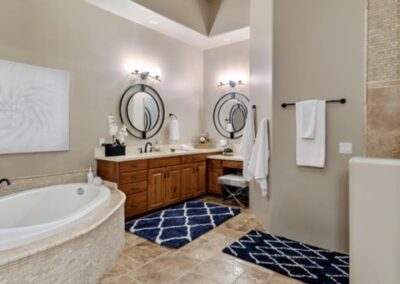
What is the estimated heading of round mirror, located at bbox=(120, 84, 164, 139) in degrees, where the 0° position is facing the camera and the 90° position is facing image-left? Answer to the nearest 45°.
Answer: approximately 315°

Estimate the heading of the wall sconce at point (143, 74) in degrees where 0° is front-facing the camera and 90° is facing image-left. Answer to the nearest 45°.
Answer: approximately 315°

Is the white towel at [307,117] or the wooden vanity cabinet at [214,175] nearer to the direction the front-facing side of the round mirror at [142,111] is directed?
the white towel

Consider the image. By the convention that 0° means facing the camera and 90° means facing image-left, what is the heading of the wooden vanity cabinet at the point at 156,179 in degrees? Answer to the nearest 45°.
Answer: approximately 315°

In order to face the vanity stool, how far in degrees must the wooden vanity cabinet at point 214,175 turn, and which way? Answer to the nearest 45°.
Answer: approximately 90° to its left

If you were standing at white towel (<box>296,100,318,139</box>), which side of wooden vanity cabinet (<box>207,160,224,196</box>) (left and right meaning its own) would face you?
left

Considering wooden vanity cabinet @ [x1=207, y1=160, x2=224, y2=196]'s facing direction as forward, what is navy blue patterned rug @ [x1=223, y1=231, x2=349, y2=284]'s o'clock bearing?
The navy blue patterned rug is roughly at 10 o'clock from the wooden vanity cabinet.
